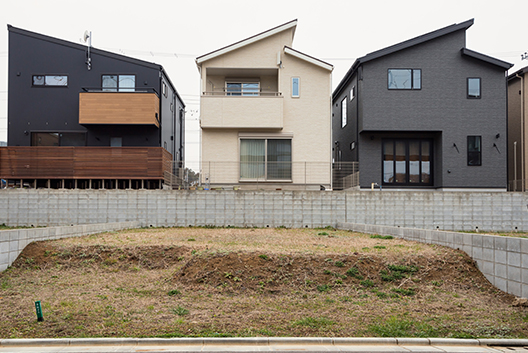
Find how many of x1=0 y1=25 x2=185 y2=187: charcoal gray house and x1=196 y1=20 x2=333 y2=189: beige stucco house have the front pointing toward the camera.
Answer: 2

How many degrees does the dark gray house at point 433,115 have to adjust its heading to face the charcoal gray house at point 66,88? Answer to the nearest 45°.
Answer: approximately 90° to its right

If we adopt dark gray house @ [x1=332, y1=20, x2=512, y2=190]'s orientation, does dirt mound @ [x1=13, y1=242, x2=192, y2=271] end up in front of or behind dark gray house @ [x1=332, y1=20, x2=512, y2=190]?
in front

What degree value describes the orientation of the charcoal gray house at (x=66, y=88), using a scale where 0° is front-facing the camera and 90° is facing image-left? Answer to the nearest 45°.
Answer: approximately 0°

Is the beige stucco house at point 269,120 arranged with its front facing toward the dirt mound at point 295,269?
yes

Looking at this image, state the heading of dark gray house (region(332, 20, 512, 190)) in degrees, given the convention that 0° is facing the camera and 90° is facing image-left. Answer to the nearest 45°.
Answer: approximately 0°

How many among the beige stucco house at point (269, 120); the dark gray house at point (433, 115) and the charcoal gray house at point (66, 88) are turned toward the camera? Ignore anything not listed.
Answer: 3

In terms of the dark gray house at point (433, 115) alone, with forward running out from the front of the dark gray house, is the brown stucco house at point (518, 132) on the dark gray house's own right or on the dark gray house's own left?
on the dark gray house's own left

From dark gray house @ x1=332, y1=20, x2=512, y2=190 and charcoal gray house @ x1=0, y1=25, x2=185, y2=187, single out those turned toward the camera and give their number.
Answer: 2

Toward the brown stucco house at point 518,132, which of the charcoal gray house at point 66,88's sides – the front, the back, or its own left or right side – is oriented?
left

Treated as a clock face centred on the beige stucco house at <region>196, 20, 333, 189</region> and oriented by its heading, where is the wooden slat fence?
The wooden slat fence is roughly at 3 o'clock from the beige stucco house.
